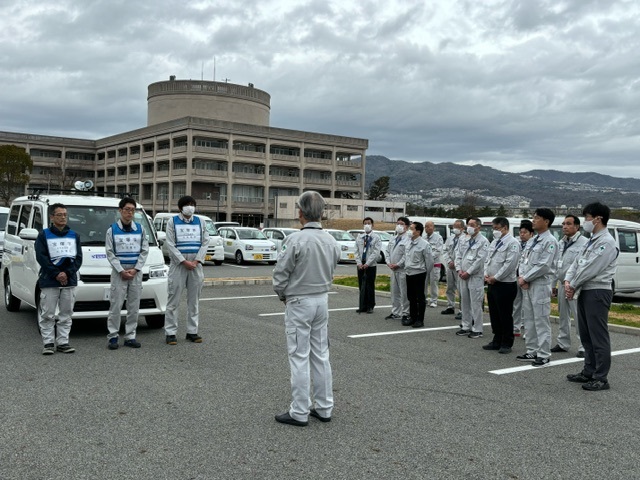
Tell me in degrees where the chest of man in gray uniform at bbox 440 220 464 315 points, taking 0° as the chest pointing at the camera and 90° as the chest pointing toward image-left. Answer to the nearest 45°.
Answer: approximately 45°

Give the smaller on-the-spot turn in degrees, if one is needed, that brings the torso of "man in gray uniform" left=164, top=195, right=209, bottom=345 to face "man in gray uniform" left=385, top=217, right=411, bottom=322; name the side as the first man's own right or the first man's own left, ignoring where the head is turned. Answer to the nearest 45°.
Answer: approximately 135° to the first man's own left

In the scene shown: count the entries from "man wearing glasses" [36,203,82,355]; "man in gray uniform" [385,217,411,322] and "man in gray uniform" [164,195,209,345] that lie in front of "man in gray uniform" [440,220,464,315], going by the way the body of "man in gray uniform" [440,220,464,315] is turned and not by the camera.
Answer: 3

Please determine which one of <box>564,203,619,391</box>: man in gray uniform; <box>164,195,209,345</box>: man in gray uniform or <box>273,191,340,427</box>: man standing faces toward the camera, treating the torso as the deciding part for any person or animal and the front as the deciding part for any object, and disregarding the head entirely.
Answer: <box>164,195,209,345</box>: man in gray uniform

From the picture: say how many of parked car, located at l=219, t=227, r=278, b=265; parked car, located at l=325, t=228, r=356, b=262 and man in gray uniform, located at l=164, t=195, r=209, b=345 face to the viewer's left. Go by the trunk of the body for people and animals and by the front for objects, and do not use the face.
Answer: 0

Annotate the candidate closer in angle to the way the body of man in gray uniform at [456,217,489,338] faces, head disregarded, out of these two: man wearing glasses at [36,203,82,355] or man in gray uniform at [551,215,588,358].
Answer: the man wearing glasses

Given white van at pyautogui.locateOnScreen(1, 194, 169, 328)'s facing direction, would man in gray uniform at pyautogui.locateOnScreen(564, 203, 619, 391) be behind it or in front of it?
in front

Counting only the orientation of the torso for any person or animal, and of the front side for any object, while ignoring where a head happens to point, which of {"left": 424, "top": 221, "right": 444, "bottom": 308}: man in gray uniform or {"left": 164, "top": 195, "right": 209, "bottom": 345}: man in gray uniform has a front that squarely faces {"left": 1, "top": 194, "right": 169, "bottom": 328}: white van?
{"left": 424, "top": 221, "right": 444, "bottom": 308}: man in gray uniform

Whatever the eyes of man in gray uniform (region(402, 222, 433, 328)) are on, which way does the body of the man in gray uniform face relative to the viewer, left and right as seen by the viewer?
facing the viewer and to the left of the viewer

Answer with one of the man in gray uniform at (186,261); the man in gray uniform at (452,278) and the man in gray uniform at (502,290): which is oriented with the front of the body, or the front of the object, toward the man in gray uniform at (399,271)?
the man in gray uniform at (452,278)

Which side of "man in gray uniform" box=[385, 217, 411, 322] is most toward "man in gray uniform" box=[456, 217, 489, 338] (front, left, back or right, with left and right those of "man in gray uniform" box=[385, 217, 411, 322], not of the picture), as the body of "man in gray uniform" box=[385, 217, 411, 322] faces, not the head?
left

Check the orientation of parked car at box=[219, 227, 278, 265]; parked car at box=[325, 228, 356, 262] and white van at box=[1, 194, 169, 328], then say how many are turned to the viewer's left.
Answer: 0

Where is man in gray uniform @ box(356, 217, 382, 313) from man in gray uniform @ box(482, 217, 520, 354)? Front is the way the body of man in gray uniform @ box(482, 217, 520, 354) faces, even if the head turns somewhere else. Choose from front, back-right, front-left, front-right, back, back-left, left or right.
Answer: right

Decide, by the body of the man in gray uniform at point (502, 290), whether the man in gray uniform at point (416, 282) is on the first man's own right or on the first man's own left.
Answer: on the first man's own right

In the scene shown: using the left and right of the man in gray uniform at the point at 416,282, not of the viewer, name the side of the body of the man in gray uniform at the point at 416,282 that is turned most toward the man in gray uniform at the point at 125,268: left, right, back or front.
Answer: front

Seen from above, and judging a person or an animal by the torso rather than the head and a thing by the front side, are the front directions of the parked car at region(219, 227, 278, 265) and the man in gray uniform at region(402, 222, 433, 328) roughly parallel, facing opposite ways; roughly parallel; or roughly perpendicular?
roughly perpendicular
